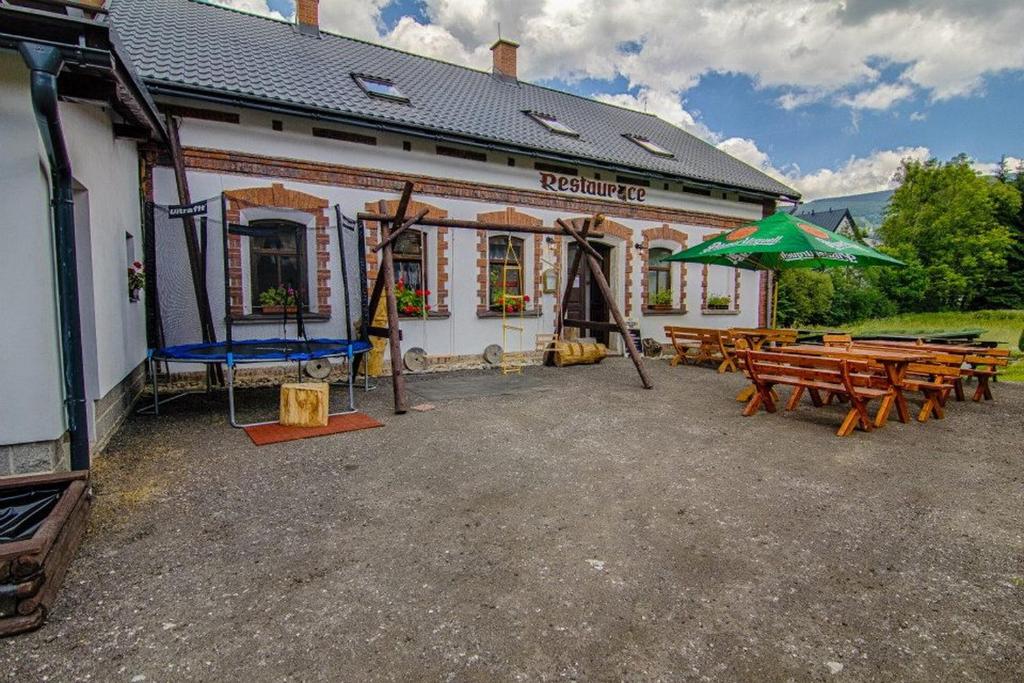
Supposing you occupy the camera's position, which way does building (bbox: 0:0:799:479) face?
facing the viewer and to the right of the viewer

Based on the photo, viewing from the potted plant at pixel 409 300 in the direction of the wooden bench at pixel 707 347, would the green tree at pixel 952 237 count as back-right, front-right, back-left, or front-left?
front-left

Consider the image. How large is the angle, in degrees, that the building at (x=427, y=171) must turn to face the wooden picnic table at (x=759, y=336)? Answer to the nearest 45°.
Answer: approximately 45° to its left

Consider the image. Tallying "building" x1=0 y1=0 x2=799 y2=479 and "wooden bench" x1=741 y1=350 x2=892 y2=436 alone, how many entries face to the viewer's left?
0

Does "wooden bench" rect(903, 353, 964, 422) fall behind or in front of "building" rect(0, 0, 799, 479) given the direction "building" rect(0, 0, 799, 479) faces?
in front

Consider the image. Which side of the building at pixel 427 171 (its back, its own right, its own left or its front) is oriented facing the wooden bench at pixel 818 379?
front

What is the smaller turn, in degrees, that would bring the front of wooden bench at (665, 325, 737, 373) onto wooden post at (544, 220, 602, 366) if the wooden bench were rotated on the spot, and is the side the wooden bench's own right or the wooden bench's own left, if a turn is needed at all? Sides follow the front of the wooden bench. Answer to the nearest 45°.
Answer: approximately 180°

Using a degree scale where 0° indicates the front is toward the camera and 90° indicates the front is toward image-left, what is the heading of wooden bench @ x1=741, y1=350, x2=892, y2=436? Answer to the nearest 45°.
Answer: approximately 225°

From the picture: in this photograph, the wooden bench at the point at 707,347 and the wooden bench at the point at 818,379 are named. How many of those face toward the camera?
0

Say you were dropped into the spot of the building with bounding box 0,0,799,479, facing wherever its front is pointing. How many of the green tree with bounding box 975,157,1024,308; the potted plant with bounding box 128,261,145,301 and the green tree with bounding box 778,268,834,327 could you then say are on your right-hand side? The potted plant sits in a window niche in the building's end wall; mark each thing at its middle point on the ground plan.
1

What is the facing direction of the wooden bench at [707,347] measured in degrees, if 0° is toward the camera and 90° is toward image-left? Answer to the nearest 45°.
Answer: approximately 225°
